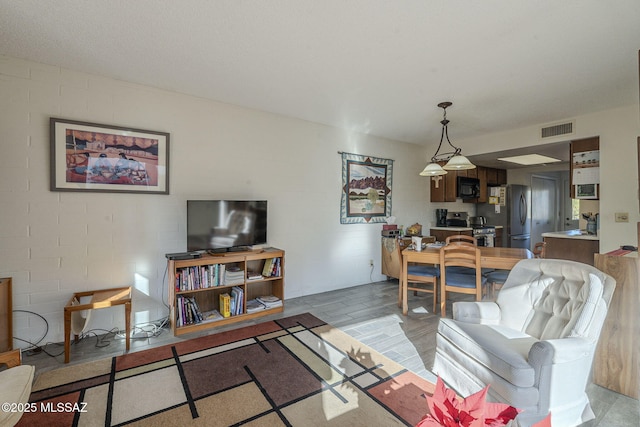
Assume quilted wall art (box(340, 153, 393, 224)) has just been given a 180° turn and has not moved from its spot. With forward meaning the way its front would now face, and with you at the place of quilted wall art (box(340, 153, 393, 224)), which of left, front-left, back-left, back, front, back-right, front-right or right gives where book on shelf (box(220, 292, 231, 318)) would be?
left

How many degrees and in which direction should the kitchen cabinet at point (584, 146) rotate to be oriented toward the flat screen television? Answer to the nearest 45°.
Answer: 0° — it already faces it

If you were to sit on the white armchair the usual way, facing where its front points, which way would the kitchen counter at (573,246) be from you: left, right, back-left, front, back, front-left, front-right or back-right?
back-right

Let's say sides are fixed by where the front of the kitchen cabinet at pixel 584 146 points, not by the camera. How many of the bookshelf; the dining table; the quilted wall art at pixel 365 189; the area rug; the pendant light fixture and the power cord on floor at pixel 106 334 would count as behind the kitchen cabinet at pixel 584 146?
0

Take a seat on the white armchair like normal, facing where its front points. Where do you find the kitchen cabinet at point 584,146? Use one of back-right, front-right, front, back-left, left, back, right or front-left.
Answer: back-right

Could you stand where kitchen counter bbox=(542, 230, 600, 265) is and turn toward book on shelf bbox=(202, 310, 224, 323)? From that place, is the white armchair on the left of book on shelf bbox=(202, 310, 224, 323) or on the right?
left

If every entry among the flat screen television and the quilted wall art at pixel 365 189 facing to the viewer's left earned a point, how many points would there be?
0

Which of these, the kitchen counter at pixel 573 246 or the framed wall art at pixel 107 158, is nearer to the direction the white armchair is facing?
the framed wall art

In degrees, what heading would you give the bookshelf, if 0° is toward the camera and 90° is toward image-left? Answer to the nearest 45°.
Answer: approximately 315°

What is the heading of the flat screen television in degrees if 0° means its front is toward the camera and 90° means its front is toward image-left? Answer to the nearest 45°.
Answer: approximately 315°

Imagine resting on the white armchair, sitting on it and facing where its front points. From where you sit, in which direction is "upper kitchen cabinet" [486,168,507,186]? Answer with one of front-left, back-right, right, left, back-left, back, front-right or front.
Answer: back-right

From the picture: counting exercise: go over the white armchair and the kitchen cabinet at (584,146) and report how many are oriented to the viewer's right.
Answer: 0

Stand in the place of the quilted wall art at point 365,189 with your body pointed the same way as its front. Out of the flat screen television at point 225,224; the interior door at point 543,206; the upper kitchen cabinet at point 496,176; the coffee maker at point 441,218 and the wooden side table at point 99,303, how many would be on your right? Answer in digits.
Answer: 2

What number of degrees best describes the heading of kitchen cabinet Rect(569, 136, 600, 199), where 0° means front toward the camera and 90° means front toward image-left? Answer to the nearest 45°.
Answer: approximately 45°

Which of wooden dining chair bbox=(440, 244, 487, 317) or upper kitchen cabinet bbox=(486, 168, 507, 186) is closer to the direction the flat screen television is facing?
the wooden dining chair

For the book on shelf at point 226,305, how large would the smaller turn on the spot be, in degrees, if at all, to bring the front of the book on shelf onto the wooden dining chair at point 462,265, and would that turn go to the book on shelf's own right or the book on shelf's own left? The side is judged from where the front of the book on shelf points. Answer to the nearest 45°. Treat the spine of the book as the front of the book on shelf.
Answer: approximately 45° to the book on shelf's own left

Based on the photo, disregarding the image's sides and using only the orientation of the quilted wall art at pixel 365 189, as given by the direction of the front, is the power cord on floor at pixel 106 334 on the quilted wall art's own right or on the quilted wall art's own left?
on the quilted wall art's own right

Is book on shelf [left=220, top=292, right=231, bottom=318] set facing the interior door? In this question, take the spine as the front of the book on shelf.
no

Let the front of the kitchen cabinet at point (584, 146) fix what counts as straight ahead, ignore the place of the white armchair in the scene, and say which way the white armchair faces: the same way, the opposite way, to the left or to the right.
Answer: the same way

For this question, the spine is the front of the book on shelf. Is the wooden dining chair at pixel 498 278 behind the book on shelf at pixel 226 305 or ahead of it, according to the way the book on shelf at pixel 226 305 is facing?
ahead

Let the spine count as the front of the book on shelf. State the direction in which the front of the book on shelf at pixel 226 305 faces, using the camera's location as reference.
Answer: facing the viewer and to the right of the viewer
